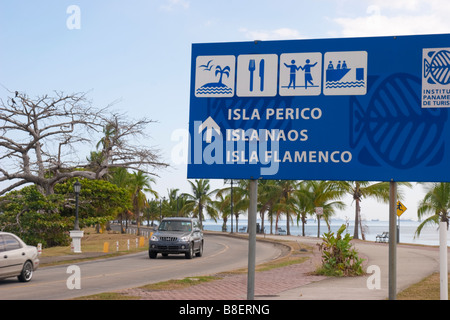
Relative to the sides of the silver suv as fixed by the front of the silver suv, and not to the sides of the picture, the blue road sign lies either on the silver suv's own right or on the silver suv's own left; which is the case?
on the silver suv's own left

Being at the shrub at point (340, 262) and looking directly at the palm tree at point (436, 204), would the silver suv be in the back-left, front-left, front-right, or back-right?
front-left

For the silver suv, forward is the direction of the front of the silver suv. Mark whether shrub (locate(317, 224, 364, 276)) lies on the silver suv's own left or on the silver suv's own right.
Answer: on the silver suv's own left

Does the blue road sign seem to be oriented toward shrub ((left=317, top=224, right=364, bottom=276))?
no

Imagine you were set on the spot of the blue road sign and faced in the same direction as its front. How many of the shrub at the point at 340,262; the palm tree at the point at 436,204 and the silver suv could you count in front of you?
0

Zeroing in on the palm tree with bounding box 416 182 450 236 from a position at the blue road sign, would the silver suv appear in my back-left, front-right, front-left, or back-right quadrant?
front-left

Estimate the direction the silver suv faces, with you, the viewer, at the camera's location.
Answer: facing the viewer and to the left of the viewer

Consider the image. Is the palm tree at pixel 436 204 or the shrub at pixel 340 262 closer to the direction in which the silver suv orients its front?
the shrub

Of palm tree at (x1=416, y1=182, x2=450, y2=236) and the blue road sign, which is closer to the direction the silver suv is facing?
the blue road sign

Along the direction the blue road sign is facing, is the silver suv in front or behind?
behind

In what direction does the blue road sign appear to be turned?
toward the camera

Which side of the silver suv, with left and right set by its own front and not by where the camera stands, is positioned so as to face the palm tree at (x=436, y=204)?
left
